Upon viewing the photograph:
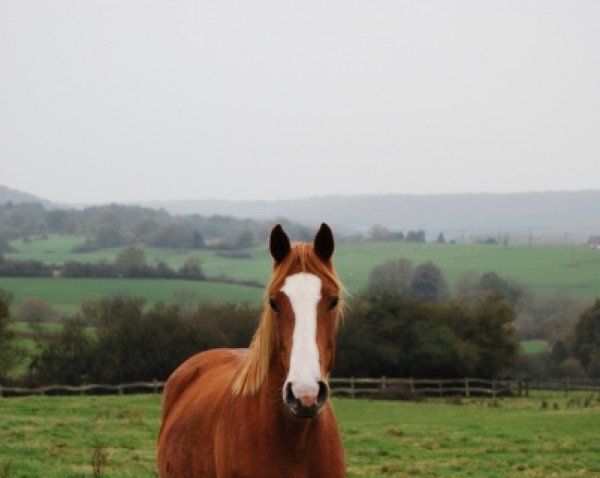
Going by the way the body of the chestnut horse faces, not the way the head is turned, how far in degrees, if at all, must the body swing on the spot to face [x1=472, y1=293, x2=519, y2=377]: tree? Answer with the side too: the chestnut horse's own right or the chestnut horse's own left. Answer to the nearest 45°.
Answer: approximately 135° to the chestnut horse's own left

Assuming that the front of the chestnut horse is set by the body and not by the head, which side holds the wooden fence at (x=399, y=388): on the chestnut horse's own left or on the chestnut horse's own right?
on the chestnut horse's own left

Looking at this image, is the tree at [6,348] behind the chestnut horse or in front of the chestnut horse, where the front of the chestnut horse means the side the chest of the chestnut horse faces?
behind

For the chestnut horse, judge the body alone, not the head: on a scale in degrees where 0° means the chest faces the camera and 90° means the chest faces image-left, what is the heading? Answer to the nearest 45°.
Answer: approximately 315°
